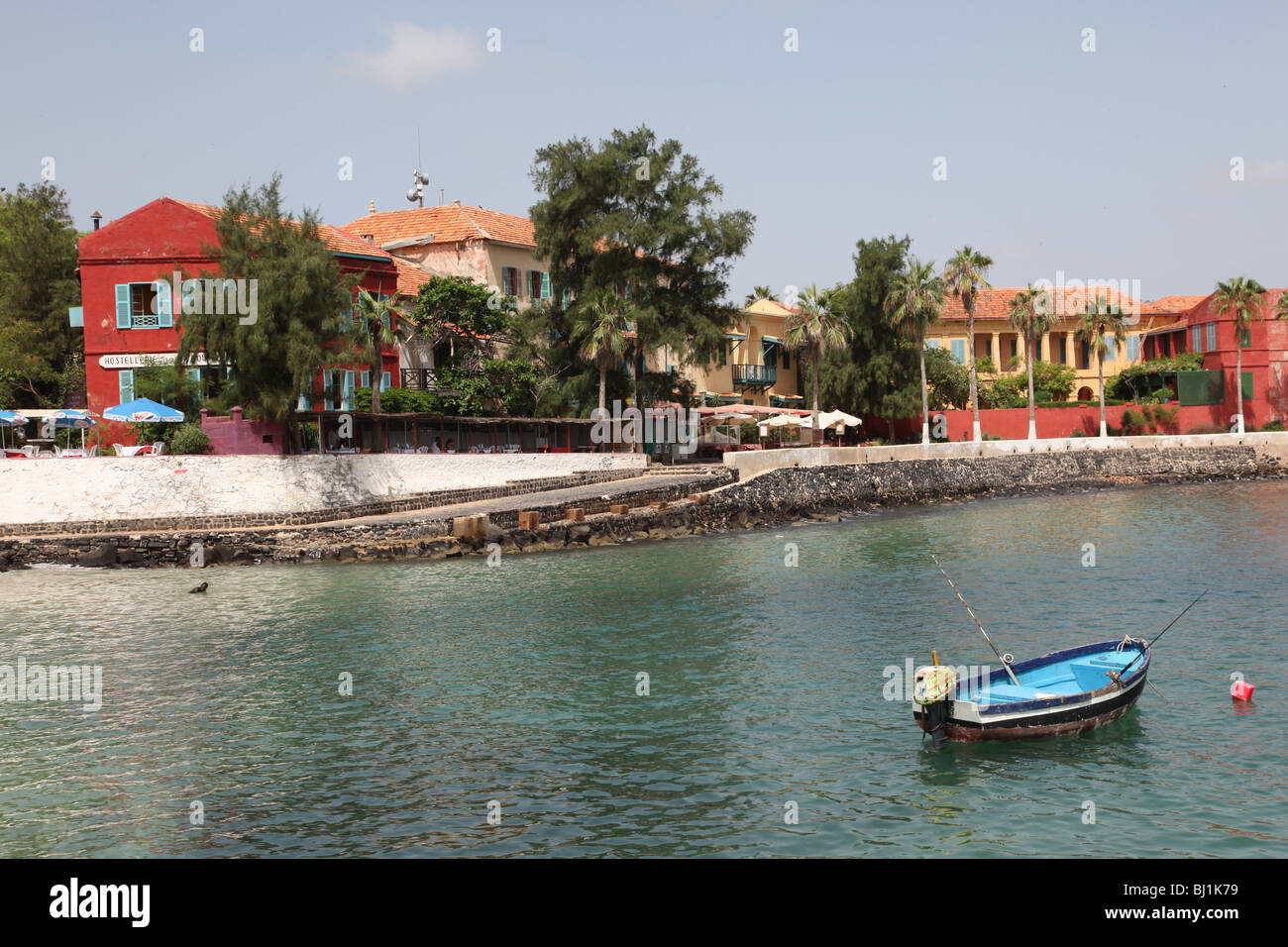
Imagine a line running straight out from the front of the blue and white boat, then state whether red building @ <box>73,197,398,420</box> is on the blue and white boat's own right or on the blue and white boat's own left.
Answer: on the blue and white boat's own left

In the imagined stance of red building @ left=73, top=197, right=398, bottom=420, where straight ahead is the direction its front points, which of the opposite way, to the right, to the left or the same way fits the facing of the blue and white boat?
to the left

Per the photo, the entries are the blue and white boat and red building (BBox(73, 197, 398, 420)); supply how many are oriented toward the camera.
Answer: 1

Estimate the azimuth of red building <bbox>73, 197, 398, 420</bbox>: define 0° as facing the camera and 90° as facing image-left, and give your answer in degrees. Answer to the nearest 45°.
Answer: approximately 0°

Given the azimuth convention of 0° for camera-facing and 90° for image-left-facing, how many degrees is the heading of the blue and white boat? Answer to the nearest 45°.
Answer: approximately 225°
